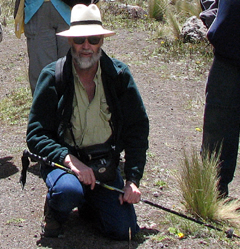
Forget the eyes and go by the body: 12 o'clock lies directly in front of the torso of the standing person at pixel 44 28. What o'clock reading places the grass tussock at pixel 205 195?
The grass tussock is roughly at 11 o'clock from the standing person.

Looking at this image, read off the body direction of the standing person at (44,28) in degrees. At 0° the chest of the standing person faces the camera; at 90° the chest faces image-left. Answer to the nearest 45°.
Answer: approximately 0°

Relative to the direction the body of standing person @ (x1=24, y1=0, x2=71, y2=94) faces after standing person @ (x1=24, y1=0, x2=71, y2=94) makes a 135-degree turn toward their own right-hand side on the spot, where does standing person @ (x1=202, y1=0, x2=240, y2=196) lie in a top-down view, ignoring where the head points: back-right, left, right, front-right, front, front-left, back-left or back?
back
